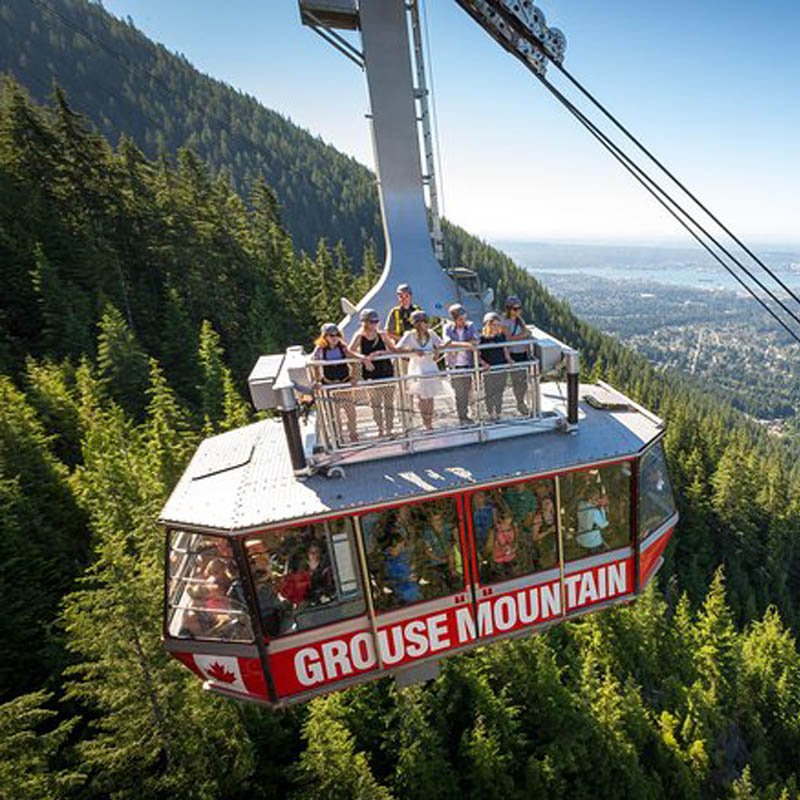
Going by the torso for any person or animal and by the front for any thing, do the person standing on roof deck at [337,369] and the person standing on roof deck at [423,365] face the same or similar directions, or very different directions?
same or similar directions

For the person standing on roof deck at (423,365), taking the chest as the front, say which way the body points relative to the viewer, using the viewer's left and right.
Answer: facing the viewer

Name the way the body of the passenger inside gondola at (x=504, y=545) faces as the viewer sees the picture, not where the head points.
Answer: toward the camera

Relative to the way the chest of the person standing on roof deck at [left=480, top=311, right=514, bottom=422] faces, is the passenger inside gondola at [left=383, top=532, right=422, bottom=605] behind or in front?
in front

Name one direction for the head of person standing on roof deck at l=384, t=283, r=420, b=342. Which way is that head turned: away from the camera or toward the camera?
toward the camera
